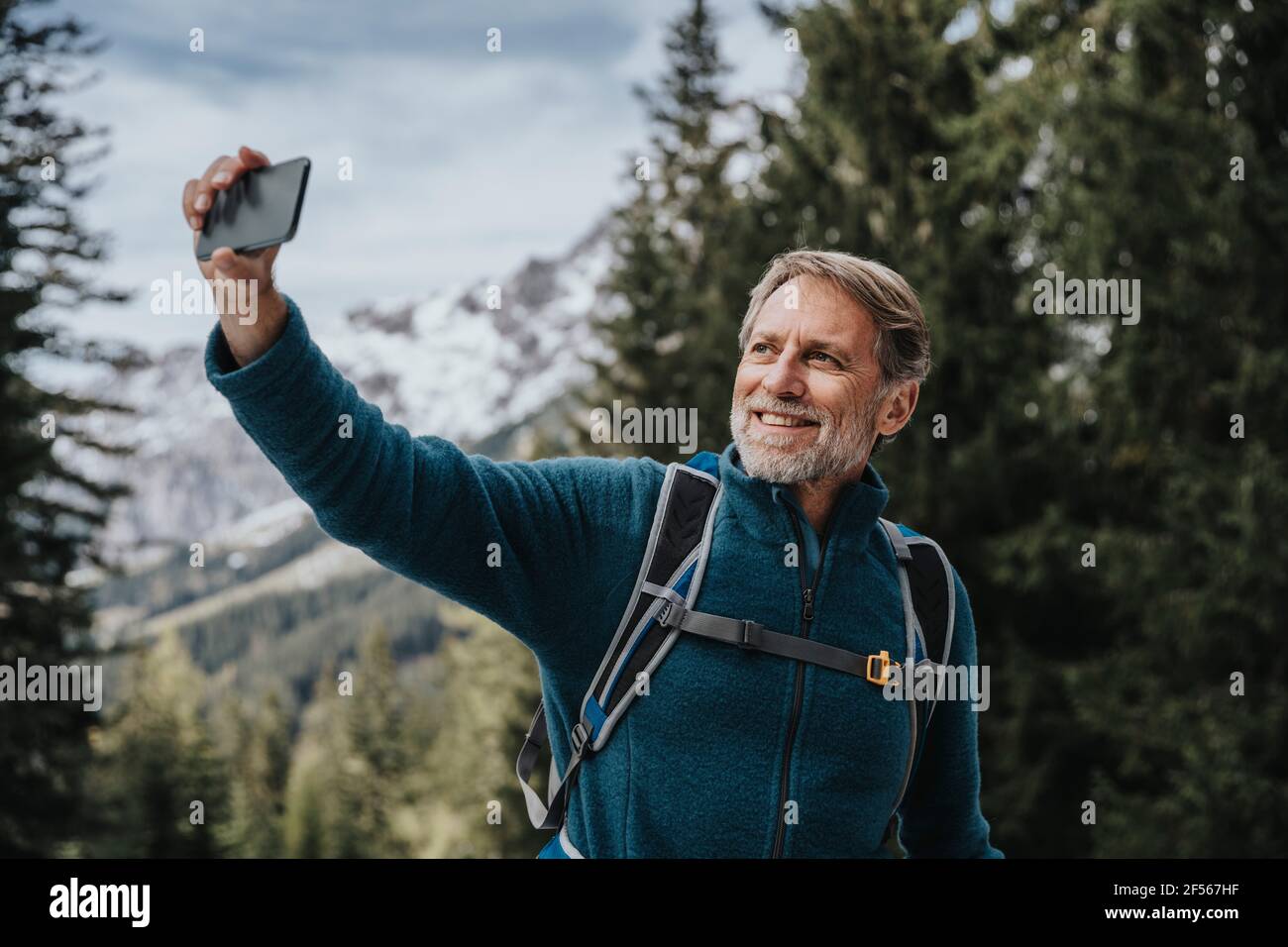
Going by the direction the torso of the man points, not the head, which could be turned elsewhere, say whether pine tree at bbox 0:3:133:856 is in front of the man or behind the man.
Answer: behind

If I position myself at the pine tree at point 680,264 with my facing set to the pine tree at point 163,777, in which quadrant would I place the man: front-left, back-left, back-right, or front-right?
back-left

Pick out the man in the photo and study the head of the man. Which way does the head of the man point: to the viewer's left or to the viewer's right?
to the viewer's left

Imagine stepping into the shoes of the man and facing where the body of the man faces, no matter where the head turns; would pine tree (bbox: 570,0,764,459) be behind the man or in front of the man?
behind

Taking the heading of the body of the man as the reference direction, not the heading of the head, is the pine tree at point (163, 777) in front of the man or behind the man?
behind

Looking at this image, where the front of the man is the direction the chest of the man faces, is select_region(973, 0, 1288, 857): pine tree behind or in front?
behind

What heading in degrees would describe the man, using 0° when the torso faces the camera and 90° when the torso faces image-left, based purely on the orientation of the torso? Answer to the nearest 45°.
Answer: approximately 0°
